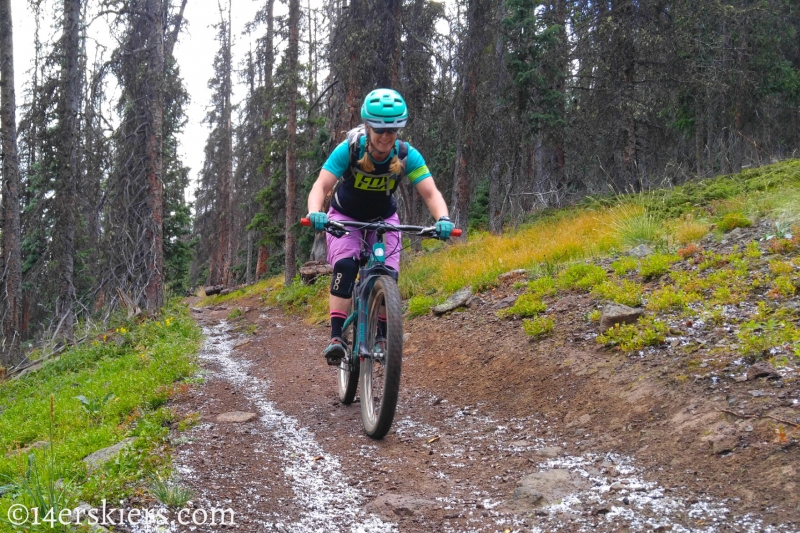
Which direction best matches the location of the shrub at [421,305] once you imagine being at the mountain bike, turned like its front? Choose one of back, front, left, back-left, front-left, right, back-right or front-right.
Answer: back

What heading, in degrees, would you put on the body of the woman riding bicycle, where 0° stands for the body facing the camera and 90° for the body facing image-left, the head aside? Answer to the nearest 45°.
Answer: approximately 0°

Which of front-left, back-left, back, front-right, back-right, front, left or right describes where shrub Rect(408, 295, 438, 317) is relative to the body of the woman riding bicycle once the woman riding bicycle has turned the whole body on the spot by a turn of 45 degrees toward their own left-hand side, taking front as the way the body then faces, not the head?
back-left

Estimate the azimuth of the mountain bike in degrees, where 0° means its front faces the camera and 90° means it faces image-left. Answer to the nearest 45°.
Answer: approximately 0°

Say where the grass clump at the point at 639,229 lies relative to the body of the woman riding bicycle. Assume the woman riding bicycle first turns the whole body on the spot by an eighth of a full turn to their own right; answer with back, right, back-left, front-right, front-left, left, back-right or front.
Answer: back

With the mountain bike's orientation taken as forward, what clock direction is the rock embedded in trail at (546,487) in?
The rock embedded in trail is roughly at 11 o'clock from the mountain bike.

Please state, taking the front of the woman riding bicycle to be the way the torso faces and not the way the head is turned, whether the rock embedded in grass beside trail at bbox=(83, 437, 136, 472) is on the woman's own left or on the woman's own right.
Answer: on the woman's own right
